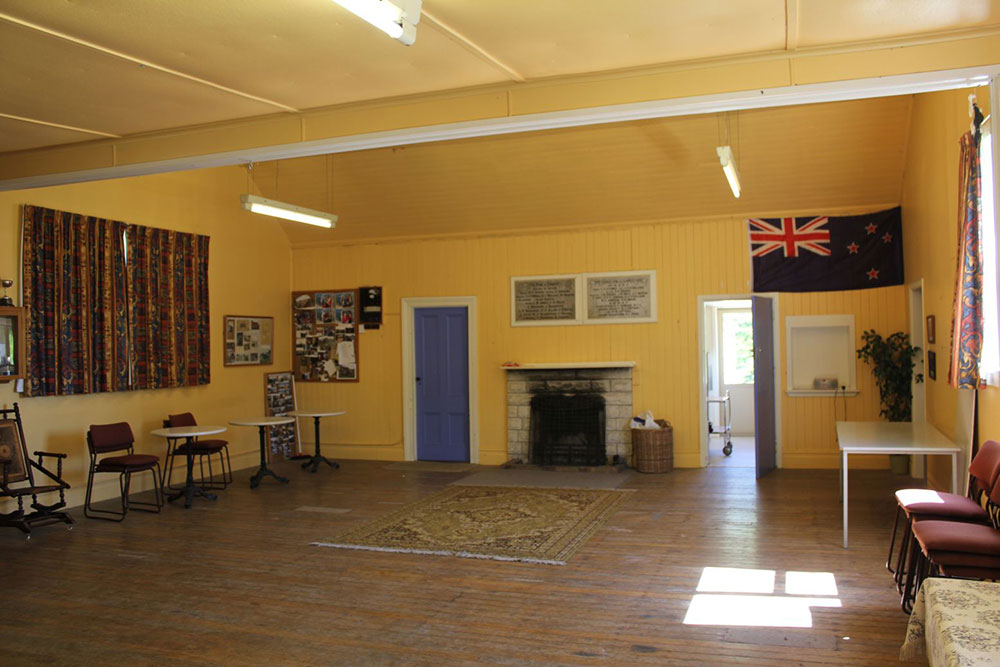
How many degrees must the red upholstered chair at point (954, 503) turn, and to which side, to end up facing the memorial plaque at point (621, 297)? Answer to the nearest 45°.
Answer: approximately 45° to its right

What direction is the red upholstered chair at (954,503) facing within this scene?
to the viewer's left

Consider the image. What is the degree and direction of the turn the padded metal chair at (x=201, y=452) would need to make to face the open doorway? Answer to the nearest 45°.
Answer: approximately 45° to its left

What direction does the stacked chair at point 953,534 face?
to the viewer's left

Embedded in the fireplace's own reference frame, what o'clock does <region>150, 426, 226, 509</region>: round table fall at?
The round table is roughly at 2 o'clock from the fireplace.
